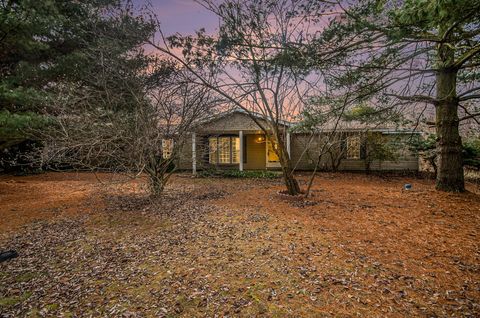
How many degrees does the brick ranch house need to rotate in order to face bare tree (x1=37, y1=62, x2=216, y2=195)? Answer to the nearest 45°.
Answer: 0° — it already faces it

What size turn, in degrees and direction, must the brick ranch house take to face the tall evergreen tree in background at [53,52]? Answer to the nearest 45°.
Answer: approximately 45° to its right

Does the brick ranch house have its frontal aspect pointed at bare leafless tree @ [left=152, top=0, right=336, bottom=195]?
yes

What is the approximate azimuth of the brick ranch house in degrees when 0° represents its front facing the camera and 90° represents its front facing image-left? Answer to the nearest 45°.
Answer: approximately 0°
